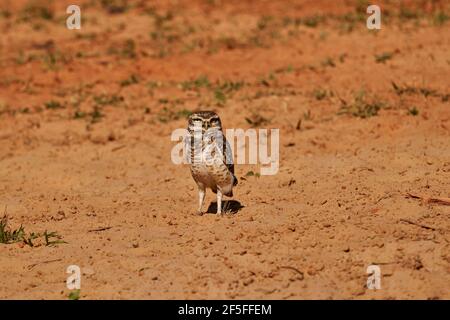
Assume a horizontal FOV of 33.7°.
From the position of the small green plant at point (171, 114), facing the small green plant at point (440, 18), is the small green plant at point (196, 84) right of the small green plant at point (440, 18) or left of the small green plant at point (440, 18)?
left

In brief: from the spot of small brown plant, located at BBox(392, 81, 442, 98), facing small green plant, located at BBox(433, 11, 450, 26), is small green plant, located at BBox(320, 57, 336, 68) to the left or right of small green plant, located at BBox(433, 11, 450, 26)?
left

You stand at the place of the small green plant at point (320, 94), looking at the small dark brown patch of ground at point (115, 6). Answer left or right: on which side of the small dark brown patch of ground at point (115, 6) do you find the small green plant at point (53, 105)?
left

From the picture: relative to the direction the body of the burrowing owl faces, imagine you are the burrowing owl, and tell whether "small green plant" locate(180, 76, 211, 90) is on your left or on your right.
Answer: on your right

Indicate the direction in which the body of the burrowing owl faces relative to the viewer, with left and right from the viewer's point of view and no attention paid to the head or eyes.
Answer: facing the viewer and to the left of the viewer

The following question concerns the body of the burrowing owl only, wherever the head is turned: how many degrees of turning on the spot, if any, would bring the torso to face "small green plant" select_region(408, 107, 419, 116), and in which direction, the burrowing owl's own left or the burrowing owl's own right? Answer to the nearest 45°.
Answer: approximately 180°

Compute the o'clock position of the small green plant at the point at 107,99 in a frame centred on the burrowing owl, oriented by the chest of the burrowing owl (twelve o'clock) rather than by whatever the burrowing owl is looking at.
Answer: The small green plant is roughly at 4 o'clock from the burrowing owl.

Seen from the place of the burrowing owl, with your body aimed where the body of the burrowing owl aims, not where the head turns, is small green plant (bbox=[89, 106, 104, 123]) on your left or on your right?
on your right

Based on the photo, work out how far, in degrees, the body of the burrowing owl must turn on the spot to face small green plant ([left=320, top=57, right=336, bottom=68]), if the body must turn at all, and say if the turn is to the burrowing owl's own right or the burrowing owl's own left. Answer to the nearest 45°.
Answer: approximately 135° to the burrowing owl's own right

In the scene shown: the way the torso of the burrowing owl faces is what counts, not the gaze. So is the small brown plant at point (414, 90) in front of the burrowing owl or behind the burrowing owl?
behind

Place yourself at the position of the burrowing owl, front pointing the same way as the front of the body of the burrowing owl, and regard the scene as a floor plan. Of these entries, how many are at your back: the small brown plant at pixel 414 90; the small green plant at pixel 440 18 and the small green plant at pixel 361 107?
3

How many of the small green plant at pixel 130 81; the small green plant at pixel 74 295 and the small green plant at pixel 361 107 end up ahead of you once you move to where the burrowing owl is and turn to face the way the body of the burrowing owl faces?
1

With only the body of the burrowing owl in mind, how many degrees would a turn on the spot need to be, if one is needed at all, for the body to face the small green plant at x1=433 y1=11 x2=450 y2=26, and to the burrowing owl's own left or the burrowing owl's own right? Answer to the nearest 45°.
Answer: approximately 180°

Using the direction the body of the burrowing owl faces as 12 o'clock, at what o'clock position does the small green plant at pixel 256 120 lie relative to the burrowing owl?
The small green plant is roughly at 5 o'clock from the burrowing owl.

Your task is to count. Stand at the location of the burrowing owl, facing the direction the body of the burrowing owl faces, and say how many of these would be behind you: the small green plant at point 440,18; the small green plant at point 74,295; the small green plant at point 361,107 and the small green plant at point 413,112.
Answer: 3

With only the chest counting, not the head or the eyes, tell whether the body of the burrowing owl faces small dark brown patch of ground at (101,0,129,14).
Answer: no

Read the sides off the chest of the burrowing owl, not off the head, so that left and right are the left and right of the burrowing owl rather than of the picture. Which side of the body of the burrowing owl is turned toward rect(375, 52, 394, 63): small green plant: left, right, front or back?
back
